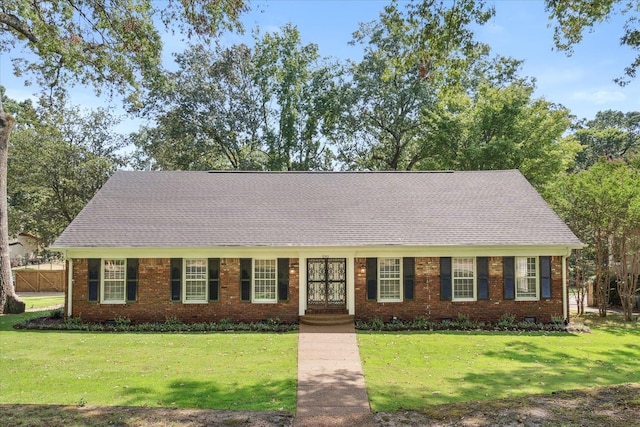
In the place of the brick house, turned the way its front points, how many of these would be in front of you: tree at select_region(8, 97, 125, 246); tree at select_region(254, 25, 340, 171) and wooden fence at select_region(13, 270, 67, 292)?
0

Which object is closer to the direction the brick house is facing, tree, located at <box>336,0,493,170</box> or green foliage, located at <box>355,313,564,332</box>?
the green foliage

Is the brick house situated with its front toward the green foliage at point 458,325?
no

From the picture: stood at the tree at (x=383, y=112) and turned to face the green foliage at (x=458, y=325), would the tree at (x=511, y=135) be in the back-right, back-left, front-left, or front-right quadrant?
front-left

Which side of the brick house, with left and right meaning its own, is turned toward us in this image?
front

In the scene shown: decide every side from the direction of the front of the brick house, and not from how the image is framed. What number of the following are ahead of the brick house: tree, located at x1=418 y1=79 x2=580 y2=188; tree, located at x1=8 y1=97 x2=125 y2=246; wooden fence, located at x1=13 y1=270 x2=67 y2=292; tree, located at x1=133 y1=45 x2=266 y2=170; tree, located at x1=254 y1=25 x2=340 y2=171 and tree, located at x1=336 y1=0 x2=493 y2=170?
0

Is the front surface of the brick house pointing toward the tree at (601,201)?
no

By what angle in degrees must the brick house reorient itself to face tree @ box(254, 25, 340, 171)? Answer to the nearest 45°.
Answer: approximately 180°

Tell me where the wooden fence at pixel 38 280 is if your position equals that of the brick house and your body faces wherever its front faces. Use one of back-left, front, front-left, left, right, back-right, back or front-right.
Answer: back-right

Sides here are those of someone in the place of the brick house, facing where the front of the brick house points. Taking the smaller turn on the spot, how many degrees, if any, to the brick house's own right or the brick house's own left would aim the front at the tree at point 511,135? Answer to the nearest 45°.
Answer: approximately 135° to the brick house's own left

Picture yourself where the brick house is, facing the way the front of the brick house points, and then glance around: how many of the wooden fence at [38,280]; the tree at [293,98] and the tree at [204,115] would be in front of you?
0

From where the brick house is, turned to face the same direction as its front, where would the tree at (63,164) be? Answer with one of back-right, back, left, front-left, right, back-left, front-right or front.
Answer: back-right

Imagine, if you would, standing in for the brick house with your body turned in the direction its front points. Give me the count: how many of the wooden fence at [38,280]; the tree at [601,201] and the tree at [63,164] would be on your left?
1

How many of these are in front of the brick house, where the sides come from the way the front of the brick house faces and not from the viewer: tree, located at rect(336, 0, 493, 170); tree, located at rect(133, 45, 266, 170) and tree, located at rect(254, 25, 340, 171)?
0

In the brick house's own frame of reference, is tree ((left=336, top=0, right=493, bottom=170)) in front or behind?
behind
